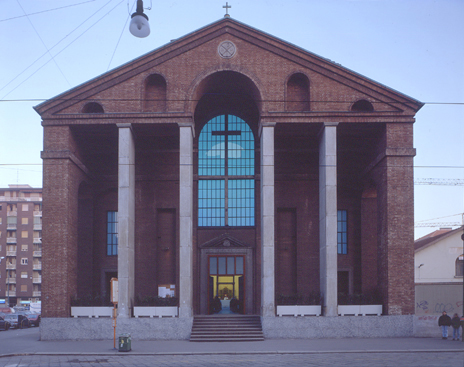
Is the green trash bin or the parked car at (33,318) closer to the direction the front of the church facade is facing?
the green trash bin

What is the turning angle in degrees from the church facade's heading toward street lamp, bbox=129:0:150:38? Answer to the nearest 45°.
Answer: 0° — it already faces it

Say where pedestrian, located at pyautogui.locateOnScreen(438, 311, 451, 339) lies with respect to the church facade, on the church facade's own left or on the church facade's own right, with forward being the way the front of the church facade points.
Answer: on the church facade's own left

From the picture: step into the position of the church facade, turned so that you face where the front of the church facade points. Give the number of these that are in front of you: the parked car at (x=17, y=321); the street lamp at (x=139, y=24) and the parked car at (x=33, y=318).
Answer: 1

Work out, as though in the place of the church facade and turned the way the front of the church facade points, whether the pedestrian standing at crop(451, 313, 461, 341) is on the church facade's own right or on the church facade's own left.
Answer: on the church facade's own left

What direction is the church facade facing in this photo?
toward the camera

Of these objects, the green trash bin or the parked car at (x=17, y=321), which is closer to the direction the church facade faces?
the green trash bin

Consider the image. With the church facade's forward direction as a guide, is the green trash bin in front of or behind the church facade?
in front

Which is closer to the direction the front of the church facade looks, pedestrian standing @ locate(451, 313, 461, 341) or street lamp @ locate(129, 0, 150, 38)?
the street lamp

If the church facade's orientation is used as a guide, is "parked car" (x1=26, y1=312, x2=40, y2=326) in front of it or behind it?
behind

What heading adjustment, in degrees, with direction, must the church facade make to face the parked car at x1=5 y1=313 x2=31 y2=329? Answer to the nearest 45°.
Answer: approximately 135° to its right

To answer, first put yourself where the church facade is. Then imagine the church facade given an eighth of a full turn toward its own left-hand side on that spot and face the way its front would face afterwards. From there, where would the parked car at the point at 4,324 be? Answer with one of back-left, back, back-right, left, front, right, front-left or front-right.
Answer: back
